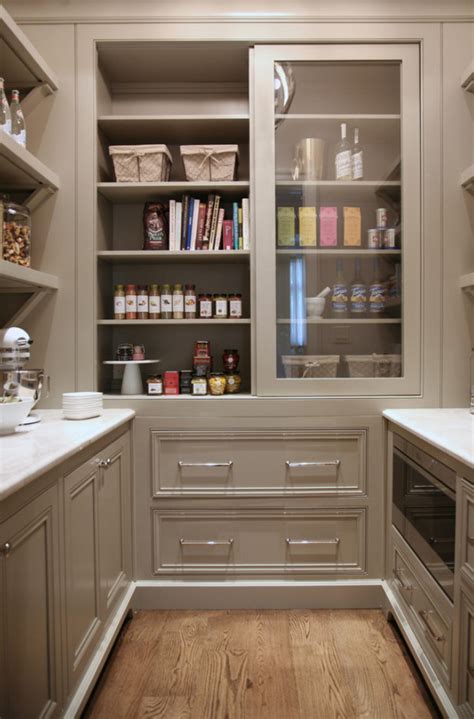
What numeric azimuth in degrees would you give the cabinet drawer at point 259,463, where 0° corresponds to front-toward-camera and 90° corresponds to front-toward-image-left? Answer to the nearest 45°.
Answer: approximately 0°

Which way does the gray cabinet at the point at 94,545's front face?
to the viewer's right

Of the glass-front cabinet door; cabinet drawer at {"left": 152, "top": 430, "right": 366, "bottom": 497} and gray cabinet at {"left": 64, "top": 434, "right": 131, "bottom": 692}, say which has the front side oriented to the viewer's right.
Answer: the gray cabinet

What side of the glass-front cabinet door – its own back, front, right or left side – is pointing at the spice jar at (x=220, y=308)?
right

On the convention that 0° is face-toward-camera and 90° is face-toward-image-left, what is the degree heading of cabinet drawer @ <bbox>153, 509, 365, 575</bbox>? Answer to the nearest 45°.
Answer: approximately 0°

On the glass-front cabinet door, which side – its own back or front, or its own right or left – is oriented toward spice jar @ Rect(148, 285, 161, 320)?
right

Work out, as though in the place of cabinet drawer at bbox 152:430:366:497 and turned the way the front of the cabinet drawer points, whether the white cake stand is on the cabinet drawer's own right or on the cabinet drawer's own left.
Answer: on the cabinet drawer's own right
